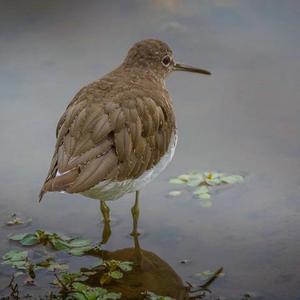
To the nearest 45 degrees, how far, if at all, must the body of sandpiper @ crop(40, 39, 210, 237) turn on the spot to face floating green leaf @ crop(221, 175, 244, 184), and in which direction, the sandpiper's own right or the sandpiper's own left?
0° — it already faces it

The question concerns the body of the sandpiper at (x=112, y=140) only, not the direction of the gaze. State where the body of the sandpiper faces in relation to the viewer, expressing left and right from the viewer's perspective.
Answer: facing away from the viewer and to the right of the viewer

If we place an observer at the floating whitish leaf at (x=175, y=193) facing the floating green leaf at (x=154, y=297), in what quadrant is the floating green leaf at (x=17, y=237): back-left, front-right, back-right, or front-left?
front-right

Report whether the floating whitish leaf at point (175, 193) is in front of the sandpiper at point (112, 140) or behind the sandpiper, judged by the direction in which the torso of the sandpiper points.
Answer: in front

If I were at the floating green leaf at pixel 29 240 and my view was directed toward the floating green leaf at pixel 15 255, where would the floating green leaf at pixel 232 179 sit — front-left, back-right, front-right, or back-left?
back-left

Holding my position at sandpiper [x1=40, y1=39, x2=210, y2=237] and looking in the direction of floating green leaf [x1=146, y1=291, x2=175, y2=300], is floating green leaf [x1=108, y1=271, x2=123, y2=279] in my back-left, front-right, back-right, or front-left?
front-right
